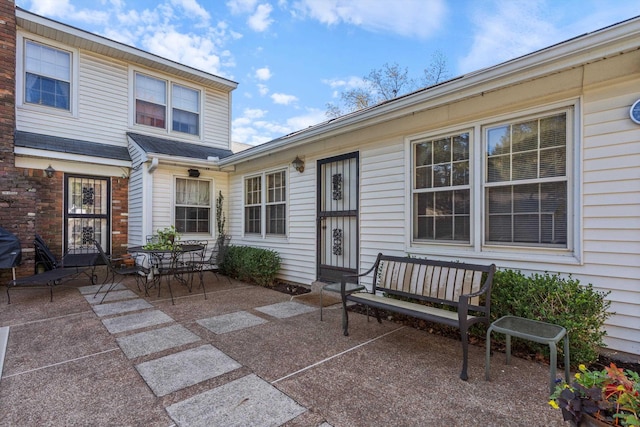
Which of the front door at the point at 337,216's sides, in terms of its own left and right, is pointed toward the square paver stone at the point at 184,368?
front

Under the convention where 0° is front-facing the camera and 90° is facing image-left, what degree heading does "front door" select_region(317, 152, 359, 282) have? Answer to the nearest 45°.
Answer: approximately 45°

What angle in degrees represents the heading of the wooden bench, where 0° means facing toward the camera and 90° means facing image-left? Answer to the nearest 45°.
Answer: approximately 45°

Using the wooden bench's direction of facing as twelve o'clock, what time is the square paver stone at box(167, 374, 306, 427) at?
The square paver stone is roughly at 12 o'clock from the wooden bench.

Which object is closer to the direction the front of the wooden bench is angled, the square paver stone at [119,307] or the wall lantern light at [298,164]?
the square paver stone

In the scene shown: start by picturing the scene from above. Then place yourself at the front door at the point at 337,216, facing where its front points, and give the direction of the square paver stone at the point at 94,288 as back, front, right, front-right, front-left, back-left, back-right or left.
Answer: front-right

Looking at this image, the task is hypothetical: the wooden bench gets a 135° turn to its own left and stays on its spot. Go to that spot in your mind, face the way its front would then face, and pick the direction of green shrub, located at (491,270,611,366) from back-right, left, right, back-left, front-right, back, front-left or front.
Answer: front

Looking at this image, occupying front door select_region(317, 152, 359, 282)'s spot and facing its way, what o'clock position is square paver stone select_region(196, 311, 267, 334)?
The square paver stone is roughly at 12 o'clock from the front door.

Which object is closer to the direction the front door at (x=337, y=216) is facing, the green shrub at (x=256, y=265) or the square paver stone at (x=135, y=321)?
the square paver stone

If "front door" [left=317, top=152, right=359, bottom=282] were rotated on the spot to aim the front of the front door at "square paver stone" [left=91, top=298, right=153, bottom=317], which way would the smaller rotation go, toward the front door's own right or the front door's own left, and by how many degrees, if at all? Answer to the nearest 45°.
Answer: approximately 45° to the front door's own right

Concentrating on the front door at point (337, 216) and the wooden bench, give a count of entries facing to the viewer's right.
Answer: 0

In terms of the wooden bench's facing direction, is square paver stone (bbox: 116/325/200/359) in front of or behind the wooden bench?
in front

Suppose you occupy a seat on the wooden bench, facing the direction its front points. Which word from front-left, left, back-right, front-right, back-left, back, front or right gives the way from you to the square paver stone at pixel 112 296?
front-right

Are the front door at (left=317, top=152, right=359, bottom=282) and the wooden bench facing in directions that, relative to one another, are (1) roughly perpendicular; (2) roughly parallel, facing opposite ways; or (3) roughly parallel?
roughly parallel

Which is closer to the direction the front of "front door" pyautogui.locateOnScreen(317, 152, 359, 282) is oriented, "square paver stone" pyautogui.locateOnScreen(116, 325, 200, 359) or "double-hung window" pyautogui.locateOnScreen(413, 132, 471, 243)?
the square paver stone

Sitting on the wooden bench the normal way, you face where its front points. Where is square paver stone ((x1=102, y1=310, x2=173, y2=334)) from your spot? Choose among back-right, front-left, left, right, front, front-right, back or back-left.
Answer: front-right

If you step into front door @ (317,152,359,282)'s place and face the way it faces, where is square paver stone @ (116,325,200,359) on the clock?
The square paver stone is roughly at 12 o'clock from the front door.

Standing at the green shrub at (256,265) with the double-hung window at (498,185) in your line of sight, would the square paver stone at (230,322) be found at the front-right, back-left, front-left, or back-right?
front-right
